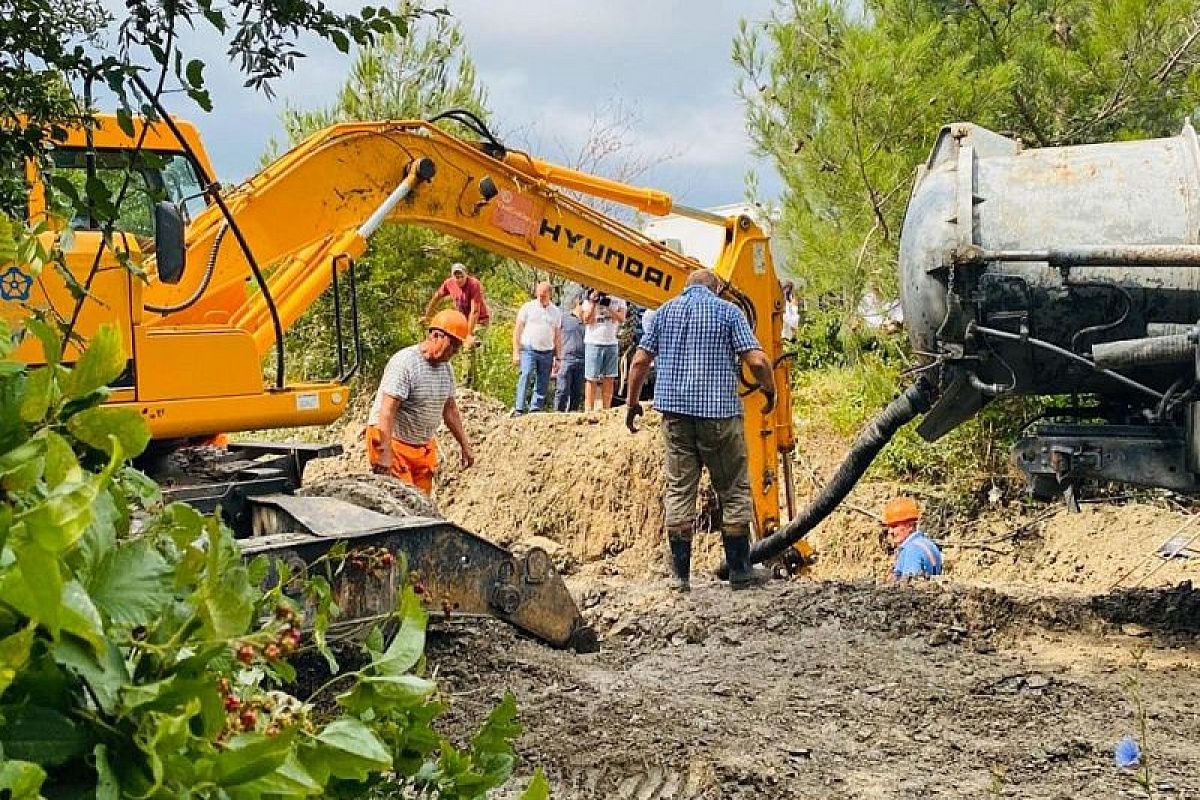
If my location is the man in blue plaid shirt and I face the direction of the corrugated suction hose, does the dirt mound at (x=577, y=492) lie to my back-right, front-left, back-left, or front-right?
back-left

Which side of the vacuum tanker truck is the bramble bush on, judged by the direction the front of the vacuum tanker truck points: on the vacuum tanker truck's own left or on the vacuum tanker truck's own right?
on the vacuum tanker truck's own right

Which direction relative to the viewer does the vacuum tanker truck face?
to the viewer's right

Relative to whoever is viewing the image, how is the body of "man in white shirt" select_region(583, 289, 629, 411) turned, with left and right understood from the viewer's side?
facing the viewer

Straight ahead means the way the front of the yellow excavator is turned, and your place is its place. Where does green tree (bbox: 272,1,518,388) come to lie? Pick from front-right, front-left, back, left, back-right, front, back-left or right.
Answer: left

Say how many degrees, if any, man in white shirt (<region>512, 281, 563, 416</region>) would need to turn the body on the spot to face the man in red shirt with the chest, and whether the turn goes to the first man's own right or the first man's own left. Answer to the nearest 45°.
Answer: approximately 45° to the first man's own right

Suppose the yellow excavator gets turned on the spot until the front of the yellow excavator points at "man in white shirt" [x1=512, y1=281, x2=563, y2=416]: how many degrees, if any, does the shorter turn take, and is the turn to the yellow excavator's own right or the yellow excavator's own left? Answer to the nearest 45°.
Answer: approximately 90° to the yellow excavator's own left

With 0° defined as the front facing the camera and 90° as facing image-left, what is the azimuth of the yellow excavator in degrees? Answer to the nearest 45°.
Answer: approximately 270°

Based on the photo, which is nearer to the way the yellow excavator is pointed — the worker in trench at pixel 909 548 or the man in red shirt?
the worker in trench

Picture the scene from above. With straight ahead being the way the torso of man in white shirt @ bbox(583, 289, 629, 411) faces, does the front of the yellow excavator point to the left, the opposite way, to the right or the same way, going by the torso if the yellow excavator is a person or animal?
to the left

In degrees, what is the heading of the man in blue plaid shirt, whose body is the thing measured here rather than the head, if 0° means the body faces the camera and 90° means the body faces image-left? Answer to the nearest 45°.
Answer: approximately 180°

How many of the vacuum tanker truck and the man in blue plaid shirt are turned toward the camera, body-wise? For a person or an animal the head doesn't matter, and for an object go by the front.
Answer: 0

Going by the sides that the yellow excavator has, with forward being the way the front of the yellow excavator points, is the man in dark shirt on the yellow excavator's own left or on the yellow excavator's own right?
on the yellow excavator's own left
